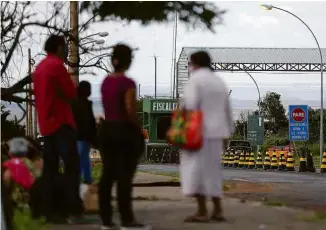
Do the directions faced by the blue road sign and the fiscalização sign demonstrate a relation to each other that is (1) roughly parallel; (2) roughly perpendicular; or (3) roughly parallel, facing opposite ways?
roughly parallel

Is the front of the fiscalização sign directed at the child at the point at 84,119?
yes

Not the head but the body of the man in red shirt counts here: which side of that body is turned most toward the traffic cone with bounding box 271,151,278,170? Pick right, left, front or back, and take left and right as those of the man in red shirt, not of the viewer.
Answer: front

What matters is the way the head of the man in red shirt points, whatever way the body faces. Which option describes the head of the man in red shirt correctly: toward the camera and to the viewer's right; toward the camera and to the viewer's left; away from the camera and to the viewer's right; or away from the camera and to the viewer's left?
away from the camera and to the viewer's right

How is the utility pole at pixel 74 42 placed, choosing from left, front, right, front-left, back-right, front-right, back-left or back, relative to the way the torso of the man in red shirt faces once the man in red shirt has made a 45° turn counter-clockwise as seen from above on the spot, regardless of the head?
front

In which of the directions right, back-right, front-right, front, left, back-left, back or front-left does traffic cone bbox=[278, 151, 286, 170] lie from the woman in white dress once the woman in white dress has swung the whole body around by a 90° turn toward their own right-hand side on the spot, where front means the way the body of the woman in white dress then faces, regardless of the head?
front-left

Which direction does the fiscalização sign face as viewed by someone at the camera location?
facing the viewer

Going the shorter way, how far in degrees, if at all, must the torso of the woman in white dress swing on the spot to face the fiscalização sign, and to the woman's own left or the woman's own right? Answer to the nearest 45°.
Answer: approximately 45° to the woman's own right

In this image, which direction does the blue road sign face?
toward the camera

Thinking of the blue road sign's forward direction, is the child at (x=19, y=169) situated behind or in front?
in front

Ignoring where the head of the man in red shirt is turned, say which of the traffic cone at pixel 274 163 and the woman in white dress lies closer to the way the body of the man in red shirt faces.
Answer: the traffic cone

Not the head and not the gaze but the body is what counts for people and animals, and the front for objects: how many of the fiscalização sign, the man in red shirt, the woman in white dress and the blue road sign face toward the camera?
2

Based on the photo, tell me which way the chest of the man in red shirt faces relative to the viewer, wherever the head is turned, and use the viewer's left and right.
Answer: facing away from the viewer and to the right of the viewer
